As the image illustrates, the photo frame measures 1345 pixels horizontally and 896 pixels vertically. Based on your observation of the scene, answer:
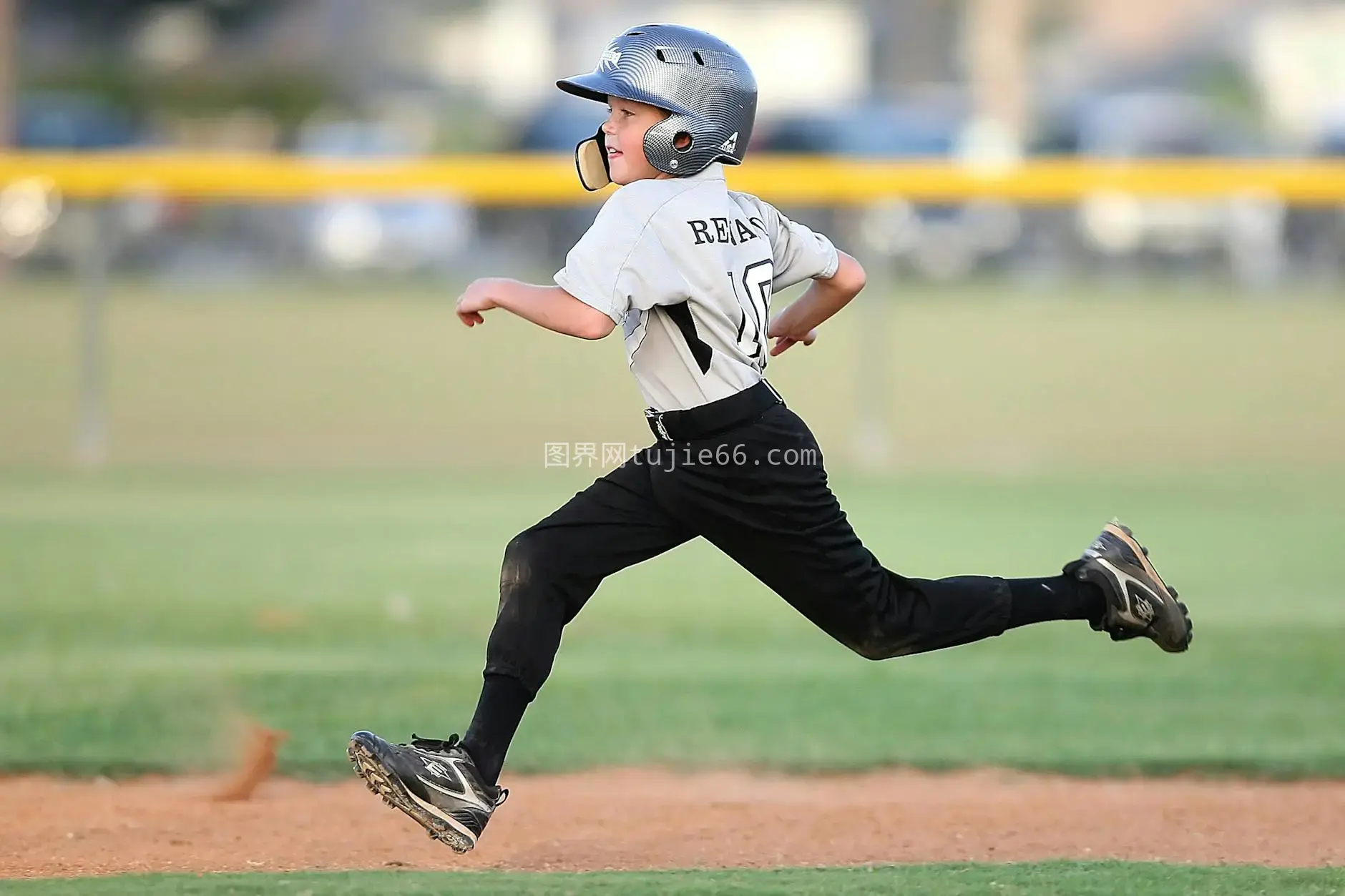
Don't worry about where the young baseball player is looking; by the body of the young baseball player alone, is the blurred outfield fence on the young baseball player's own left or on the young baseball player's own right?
on the young baseball player's own right

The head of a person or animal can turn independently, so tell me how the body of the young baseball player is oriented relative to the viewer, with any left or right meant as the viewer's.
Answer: facing to the left of the viewer

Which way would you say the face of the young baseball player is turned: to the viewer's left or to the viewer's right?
to the viewer's left

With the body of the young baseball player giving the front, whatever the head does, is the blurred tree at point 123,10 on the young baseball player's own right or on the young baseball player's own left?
on the young baseball player's own right

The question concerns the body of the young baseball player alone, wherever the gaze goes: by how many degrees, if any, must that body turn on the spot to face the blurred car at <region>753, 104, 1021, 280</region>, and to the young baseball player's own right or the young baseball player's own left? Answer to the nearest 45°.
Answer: approximately 90° to the young baseball player's own right

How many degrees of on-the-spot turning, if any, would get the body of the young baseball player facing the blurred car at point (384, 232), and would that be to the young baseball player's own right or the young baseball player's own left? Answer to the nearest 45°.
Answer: approximately 90° to the young baseball player's own right

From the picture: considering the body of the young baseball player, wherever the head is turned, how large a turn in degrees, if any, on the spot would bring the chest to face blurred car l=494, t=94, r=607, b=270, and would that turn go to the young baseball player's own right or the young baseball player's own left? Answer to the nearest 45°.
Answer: approximately 90° to the young baseball player's own right

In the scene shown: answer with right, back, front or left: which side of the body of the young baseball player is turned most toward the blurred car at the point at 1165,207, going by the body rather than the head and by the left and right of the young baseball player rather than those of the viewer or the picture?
right
